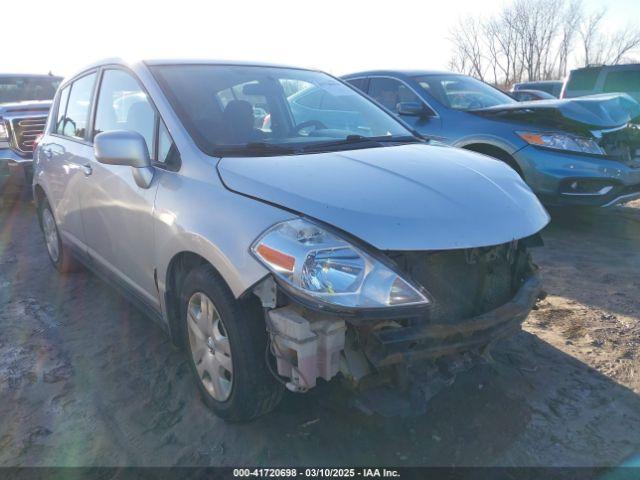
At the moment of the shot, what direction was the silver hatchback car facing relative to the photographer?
facing the viewer and to the right of the viewer
